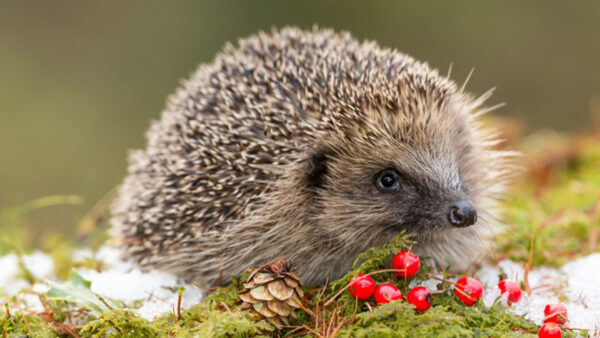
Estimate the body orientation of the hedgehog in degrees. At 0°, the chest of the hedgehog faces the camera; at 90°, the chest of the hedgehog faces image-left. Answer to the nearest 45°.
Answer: approximately 315°
